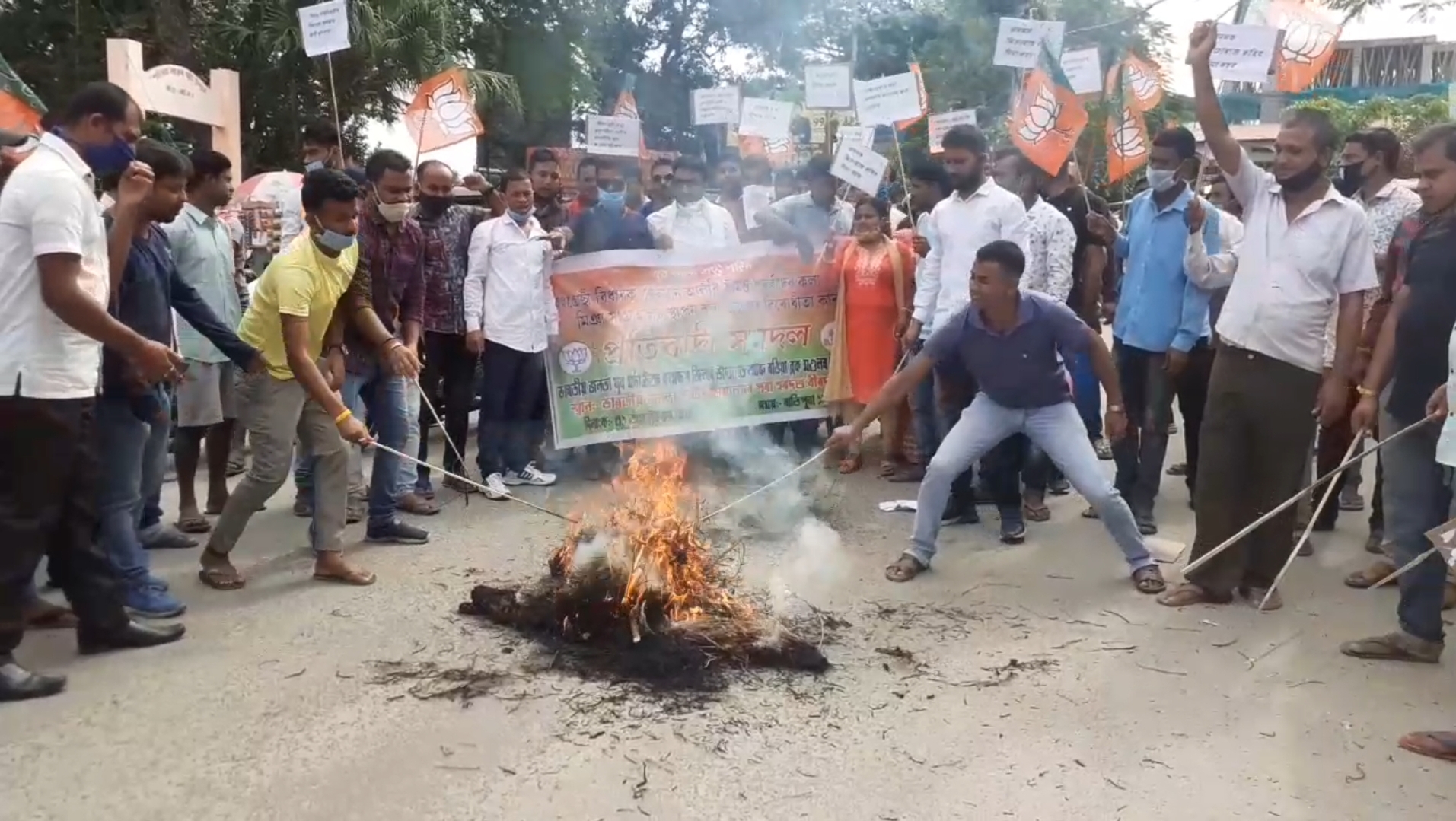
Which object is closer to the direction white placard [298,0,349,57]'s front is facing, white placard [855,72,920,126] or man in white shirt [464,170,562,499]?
the man in white shirt

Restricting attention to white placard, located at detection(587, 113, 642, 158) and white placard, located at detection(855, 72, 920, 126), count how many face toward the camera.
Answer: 2

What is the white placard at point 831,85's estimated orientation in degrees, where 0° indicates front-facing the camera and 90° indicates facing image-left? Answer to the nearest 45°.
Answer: approximately 0°

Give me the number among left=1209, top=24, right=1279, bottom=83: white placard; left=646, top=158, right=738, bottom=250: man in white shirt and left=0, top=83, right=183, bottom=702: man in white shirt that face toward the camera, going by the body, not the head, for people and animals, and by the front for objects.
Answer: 2

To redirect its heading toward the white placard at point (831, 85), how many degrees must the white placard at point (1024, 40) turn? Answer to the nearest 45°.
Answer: approximately 90° to its right

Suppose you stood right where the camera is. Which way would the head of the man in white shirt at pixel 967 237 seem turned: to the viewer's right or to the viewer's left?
to the viewer's left

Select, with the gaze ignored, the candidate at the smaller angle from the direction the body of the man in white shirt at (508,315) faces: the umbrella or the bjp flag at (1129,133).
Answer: the bjp flag
